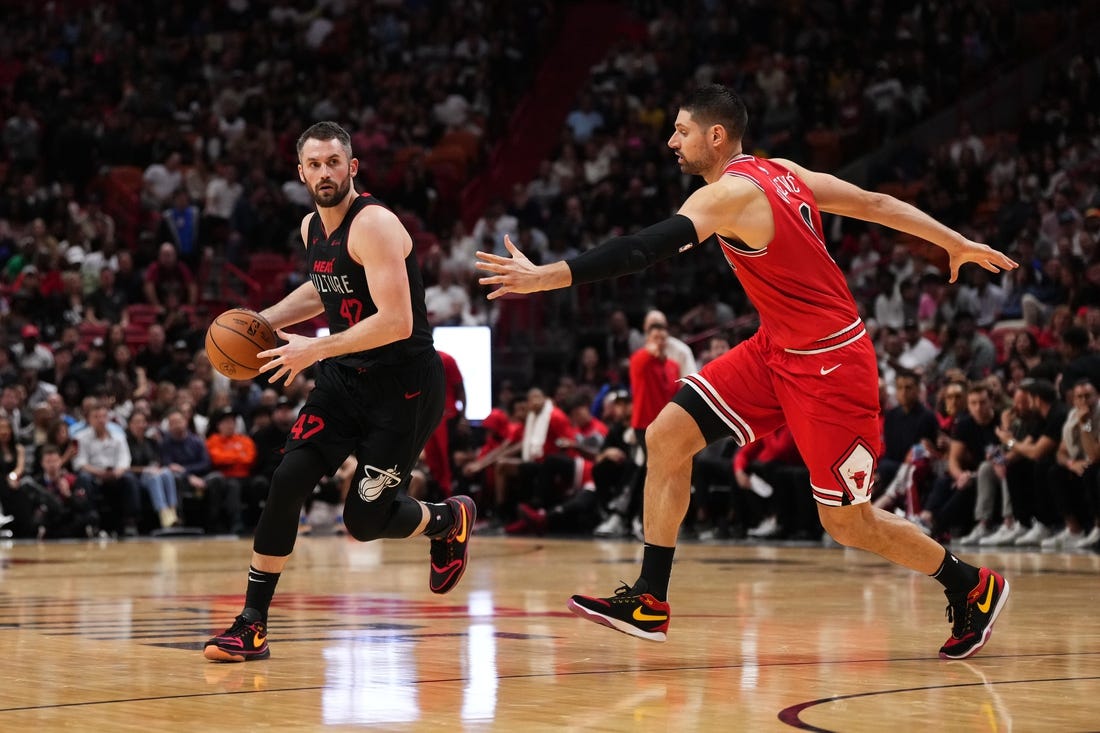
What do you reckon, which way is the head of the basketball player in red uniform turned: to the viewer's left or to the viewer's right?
to the viewer's left

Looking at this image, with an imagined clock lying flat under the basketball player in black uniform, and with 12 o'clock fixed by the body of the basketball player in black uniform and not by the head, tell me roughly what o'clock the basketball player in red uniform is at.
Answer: The basketball player in red uniform is roughly at 8 o'clock from the basketball player in black uniform.

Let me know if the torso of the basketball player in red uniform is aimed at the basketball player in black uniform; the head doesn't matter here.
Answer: yes

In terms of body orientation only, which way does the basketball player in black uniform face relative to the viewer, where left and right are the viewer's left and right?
facing the viewer and to the left of the viewer

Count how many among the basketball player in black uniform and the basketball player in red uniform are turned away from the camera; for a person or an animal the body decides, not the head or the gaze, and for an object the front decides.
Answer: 0

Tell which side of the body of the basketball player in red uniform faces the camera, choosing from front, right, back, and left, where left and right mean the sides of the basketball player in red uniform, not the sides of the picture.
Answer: left
